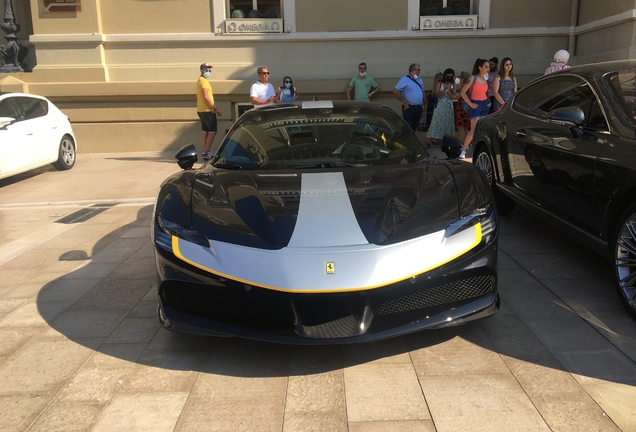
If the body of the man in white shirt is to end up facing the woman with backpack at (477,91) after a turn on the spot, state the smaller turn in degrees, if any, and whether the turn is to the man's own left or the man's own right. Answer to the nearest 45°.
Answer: approximately 45° to the man's own left

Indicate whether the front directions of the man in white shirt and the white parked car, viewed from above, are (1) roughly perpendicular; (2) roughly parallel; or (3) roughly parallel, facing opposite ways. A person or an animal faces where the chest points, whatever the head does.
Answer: roughly perpendicular

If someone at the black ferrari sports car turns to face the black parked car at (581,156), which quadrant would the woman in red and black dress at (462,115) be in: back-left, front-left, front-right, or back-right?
front-left

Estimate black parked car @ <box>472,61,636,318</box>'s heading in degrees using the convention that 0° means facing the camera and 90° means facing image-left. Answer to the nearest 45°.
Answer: approximately 315°

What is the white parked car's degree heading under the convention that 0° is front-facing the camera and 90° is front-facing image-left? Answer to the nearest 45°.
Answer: approximately 45°

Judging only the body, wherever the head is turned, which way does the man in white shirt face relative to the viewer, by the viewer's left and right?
facing the viewer and to the right of the viewer

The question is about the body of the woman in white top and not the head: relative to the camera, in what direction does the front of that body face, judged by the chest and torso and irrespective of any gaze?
toward the camera

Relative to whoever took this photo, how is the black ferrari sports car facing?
facing the viewer

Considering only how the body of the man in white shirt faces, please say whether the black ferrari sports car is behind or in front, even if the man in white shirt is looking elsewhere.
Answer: in front

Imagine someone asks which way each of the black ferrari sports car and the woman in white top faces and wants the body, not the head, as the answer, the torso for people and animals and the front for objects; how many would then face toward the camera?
2

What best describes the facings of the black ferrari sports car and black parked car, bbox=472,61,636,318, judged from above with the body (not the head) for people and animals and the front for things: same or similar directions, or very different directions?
same or similar directions
